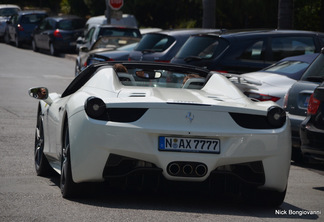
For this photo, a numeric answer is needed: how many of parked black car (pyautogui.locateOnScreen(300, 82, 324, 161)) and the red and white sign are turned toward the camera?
1

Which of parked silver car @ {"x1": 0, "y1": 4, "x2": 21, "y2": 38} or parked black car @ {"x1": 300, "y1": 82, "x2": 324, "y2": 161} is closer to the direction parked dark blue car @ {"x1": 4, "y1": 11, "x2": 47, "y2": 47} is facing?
the parked silver car

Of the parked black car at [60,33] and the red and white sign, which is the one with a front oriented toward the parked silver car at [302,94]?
the red and white sign

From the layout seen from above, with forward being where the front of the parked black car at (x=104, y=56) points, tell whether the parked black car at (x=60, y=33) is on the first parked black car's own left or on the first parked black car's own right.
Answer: on the first parked black car's own left

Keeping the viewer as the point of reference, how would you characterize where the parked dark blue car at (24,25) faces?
facing away from the viewer and to the left of the viewer

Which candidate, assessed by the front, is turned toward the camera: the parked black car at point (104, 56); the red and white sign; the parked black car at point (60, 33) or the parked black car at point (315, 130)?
the red and white sign
